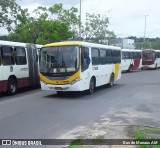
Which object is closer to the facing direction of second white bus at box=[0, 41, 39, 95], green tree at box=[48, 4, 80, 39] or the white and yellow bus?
the white and yellow bus

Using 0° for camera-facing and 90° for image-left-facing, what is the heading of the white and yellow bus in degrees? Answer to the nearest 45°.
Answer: approximately 45°

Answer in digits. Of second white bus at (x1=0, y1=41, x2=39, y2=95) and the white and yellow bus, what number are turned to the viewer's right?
0

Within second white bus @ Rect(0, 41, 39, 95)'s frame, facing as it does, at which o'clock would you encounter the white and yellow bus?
The white and yellow bus is roughly at 7 o'clock from the second white bus.

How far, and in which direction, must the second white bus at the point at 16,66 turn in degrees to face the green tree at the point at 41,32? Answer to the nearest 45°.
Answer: approximately 135° to its right

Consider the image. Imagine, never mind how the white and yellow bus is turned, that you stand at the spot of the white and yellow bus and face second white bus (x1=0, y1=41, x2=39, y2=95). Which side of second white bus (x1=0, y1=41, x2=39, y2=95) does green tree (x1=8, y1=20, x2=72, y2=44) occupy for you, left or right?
right

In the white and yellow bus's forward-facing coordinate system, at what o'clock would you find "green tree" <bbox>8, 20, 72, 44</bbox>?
The green tree is roughly at 4 o'clock from the white and yellow bus.
